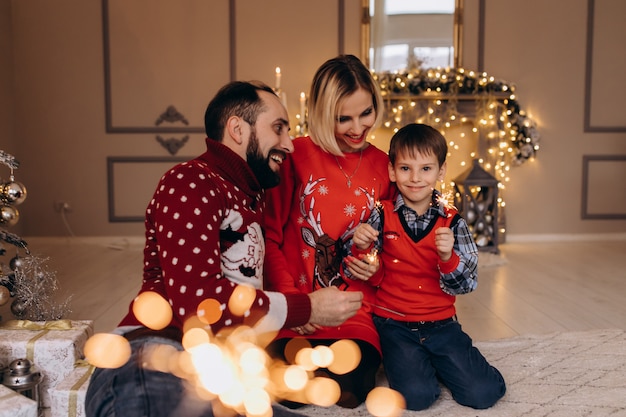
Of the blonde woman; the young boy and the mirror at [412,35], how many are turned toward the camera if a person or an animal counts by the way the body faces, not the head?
3

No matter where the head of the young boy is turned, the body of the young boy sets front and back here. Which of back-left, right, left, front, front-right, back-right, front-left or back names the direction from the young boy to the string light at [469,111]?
back

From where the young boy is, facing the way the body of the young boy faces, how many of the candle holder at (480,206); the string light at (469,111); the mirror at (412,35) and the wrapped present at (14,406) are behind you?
3

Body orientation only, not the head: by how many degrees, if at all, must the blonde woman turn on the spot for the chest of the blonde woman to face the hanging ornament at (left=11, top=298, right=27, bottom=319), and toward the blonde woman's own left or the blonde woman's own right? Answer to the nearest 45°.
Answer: approximately 90° to the blonde woman's own right

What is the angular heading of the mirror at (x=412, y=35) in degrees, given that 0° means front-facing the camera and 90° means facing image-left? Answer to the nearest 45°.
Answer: approximately 0°

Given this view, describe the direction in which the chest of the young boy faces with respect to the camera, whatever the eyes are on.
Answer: toward the camera

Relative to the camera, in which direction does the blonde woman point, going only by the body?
toward the camera

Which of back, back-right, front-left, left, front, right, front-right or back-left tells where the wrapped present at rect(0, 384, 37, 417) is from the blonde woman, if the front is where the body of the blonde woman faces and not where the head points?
front-right
